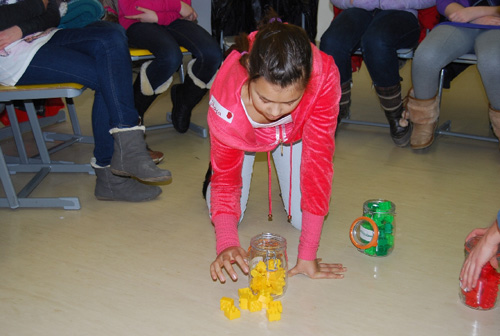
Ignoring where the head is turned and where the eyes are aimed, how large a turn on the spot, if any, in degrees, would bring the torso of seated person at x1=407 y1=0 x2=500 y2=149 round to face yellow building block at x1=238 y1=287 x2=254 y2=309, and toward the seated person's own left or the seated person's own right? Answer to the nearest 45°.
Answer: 0° — they already face it

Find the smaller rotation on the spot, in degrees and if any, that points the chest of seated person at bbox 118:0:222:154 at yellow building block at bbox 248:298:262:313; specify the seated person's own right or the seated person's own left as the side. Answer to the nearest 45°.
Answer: approximately 45° to the seated person's own right

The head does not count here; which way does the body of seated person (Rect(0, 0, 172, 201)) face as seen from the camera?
to the viewer's right

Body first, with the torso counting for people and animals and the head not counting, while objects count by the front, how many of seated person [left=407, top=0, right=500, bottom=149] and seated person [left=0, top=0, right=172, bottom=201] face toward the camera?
1

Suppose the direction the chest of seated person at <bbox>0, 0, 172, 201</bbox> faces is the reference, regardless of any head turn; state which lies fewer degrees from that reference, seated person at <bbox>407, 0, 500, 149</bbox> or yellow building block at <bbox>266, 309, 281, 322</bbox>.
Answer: the seated person

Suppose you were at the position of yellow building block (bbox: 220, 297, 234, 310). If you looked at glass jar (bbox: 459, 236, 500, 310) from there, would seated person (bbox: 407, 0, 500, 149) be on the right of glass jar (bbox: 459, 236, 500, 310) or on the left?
left

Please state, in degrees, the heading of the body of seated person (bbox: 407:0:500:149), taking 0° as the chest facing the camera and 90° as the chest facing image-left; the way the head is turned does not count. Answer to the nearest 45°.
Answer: approximately 0°
